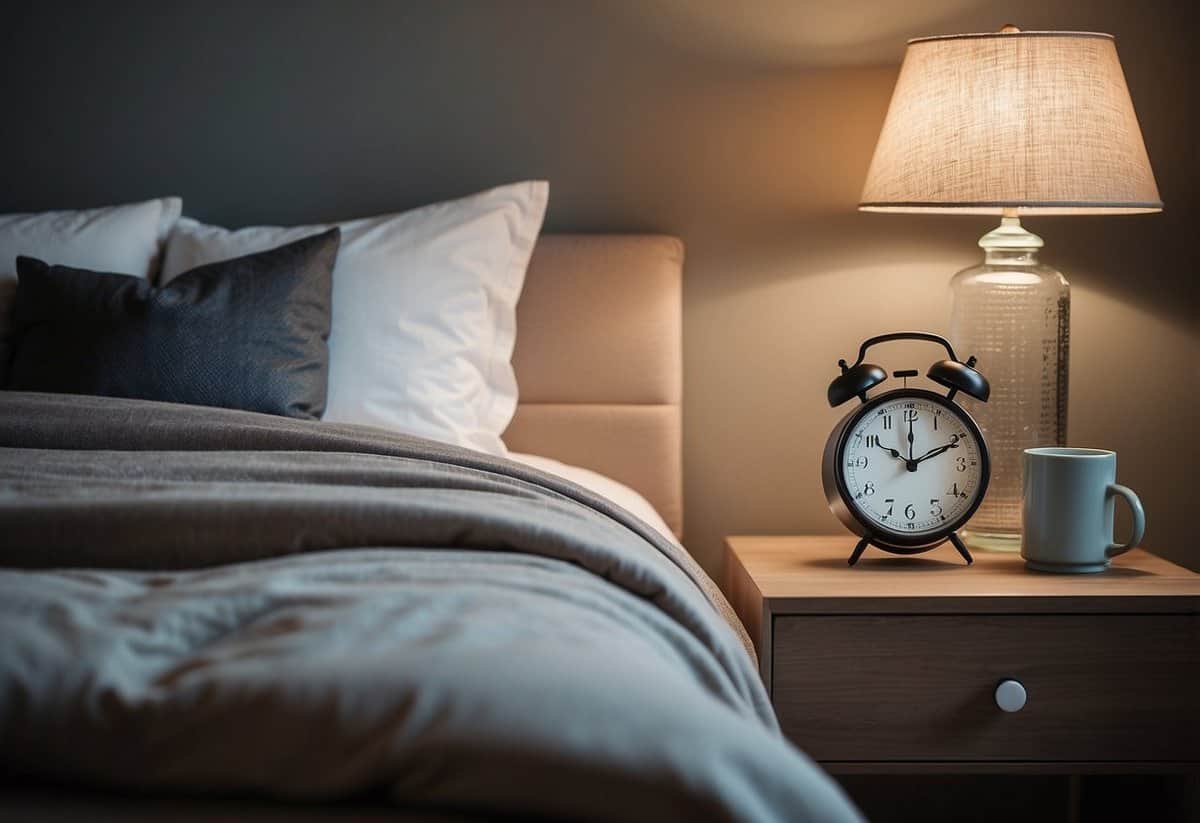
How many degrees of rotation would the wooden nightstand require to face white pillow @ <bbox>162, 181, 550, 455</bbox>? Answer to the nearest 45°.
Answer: approximately 90° to its right

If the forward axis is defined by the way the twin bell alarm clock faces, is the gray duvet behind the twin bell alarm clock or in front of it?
in front

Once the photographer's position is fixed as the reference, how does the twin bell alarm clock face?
facing the viewer

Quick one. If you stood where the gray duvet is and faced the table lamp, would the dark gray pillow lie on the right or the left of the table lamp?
left

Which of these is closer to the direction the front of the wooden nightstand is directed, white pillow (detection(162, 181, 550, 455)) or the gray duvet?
the gray duvet

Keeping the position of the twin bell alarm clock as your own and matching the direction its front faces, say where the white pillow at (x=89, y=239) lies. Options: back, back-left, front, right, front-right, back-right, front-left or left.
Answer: right

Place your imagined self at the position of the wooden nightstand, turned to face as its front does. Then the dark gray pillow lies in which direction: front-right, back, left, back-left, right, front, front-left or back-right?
right

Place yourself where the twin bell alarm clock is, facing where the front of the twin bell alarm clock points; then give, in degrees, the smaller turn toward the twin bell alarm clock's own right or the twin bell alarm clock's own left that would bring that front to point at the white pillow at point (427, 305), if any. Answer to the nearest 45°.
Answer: approximately 90° to the twin bell alarm clock's own right
